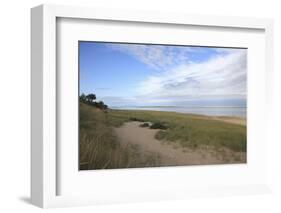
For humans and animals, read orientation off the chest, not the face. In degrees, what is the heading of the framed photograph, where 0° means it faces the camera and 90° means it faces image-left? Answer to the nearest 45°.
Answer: approximately 315°
